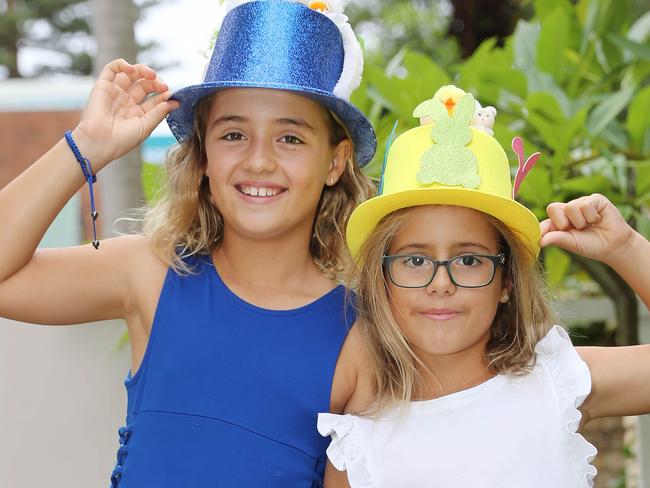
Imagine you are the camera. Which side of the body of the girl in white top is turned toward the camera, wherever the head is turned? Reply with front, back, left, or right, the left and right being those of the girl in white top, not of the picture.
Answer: front

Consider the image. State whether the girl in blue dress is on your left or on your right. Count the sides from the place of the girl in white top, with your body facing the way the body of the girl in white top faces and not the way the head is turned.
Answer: on your right
